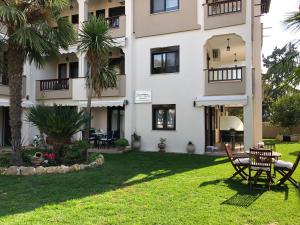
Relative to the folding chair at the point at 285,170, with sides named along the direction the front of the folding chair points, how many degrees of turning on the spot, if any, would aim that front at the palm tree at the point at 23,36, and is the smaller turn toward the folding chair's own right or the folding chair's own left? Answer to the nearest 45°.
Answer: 0° — it already faces it

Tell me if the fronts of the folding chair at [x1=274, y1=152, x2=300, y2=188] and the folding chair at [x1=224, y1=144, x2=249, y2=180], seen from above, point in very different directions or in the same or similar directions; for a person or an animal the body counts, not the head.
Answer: very different directions

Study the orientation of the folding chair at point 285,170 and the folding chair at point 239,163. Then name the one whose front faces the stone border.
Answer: the folding chair at point 285,170

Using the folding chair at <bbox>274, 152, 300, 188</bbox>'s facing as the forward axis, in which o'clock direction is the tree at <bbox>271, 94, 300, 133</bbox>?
The tree is roughly at 3 o'clock from the folding chair.

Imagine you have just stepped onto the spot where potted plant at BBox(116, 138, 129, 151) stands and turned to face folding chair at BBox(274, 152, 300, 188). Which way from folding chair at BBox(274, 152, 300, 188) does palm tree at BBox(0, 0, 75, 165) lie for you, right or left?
right

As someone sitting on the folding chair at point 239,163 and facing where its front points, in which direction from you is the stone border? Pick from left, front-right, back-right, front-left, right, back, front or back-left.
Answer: back

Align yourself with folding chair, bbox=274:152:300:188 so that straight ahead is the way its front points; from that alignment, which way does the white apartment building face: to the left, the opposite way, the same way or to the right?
to the left

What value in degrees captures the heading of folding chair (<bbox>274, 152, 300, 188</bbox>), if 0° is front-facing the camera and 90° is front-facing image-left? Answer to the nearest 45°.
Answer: approximately 90°

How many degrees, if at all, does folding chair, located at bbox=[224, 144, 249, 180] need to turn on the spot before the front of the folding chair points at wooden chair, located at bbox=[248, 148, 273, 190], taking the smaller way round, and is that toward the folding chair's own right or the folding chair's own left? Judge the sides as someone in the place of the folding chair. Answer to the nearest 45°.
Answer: approximately 45° to the folding chair's own right

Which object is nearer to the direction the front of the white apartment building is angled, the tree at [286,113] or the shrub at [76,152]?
the shrub

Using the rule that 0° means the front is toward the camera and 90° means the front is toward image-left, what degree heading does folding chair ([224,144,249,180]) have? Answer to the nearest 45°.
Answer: approximately 270°
